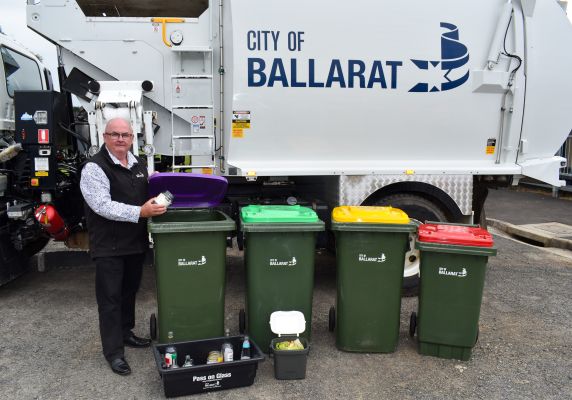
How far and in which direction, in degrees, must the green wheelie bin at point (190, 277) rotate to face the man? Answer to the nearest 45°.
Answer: approximately 90° to its right

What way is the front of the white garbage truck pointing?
to the viewer's left

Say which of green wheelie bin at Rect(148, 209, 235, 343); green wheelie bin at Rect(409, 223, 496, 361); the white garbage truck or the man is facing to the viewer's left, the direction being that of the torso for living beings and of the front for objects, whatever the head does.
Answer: the white garbage truck

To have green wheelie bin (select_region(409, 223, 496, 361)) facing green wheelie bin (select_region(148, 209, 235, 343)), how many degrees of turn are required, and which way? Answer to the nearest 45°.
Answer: approximately 45° to its right

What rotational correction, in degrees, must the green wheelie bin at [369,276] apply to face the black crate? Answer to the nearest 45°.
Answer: approximately 45° to its right

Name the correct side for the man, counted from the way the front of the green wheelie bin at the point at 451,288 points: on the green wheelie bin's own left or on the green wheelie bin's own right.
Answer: on the green wheelie bin's own right

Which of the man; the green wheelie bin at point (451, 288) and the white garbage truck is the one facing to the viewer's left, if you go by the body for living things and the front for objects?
the white garbage truck
